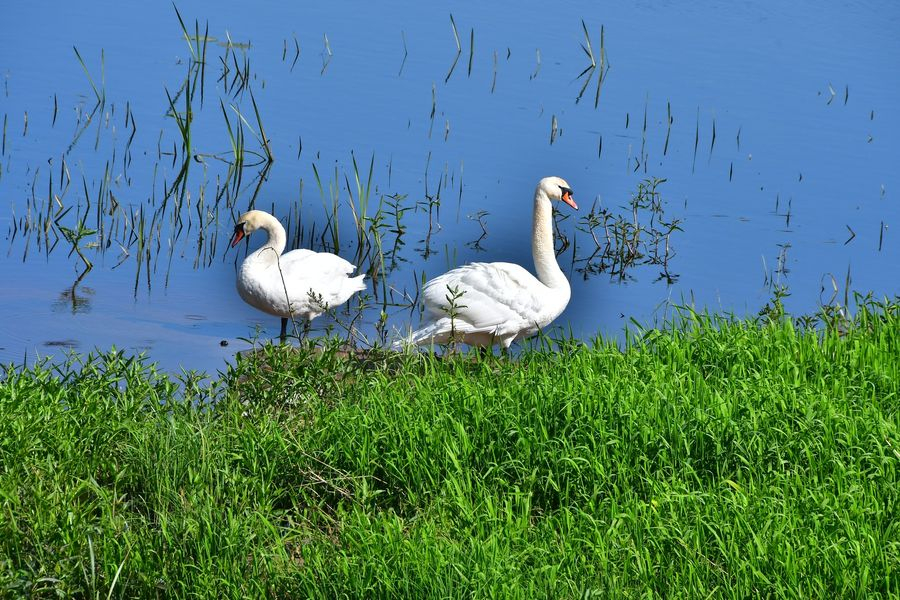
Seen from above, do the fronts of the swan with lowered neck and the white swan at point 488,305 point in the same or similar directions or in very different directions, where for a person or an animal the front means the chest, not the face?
very different directions

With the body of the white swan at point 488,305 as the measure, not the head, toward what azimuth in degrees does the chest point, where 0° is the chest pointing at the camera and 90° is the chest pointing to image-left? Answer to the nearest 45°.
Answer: approximately 270°

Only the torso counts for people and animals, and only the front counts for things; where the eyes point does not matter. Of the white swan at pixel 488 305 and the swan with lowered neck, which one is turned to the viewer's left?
the swan with lowered neck

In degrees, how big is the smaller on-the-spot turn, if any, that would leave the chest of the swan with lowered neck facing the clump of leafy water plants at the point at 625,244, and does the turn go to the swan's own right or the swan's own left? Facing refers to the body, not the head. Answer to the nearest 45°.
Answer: approximately 135° to the swan's own right

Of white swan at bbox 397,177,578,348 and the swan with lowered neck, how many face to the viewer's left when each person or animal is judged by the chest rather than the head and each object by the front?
1

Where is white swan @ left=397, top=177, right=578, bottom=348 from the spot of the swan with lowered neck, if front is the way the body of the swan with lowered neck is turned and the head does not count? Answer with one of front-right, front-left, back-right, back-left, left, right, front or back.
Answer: back-left

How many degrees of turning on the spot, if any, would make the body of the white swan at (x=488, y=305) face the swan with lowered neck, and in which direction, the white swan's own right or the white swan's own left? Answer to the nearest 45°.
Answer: approximately 135° to the white swan's own left

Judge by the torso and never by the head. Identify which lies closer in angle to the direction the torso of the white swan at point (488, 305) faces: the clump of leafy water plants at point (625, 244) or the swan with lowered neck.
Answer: the clump of leafy water plants

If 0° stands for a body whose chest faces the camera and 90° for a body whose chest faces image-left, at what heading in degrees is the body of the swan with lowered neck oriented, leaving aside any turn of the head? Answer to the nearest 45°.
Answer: approximately 90°
